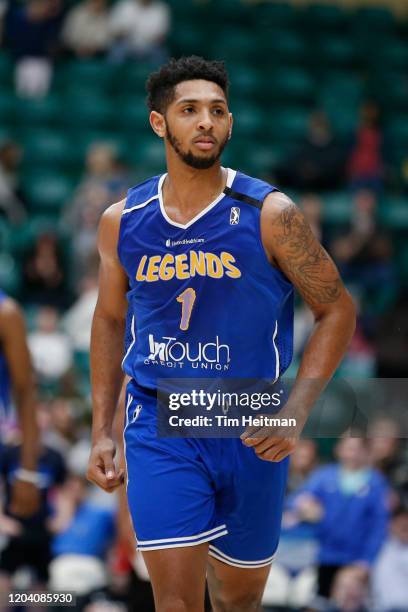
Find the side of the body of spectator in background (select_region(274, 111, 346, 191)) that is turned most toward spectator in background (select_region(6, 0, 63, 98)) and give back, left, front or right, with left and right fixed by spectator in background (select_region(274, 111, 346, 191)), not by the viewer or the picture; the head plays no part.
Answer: right

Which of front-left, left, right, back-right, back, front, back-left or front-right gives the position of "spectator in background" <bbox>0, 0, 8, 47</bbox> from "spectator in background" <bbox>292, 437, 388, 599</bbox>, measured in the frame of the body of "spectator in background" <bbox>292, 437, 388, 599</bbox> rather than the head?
back-right

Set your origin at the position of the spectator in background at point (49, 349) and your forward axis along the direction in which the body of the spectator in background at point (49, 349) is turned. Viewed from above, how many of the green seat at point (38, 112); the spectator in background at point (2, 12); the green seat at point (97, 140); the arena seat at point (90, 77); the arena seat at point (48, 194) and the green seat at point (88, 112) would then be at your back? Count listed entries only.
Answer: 6

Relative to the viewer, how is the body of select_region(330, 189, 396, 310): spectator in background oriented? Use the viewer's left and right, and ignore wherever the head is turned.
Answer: facing the viewer

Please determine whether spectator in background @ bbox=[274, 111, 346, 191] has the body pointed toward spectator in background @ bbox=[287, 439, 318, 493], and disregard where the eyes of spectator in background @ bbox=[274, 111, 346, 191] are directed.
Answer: yes

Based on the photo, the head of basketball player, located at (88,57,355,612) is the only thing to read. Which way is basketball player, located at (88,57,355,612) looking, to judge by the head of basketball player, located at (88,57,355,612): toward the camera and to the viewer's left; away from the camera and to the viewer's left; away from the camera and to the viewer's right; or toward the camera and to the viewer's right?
toward the camera and to the viewer's right

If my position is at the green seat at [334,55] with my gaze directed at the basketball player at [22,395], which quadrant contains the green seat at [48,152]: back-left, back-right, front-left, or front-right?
front-right

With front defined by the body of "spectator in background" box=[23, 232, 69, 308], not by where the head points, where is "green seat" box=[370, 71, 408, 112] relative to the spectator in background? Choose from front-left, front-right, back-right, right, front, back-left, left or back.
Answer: back-left

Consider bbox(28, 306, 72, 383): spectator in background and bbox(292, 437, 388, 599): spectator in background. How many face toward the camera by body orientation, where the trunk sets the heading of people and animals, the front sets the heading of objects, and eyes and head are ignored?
2

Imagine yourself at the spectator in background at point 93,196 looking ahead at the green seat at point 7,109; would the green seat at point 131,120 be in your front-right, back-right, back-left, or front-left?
front-right

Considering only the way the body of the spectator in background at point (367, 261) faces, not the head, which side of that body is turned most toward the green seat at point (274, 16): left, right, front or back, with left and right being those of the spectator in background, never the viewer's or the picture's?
back

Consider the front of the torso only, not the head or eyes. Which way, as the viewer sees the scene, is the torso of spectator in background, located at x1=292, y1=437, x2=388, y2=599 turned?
toward the camera

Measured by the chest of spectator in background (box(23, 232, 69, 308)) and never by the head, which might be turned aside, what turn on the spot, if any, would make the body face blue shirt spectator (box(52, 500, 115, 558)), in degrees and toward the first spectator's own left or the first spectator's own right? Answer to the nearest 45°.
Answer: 0° — they already face them

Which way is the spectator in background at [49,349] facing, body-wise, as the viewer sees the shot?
toward the camera

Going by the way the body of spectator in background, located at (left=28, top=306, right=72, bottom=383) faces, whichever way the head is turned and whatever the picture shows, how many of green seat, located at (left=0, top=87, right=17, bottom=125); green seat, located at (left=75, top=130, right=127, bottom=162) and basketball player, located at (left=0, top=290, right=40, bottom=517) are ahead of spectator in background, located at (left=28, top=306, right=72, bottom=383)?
1

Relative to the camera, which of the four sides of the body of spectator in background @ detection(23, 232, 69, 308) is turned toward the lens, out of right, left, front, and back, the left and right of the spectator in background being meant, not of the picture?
front

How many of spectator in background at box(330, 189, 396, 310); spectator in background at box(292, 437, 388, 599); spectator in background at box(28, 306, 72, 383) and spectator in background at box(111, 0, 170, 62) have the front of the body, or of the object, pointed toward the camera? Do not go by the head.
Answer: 4
